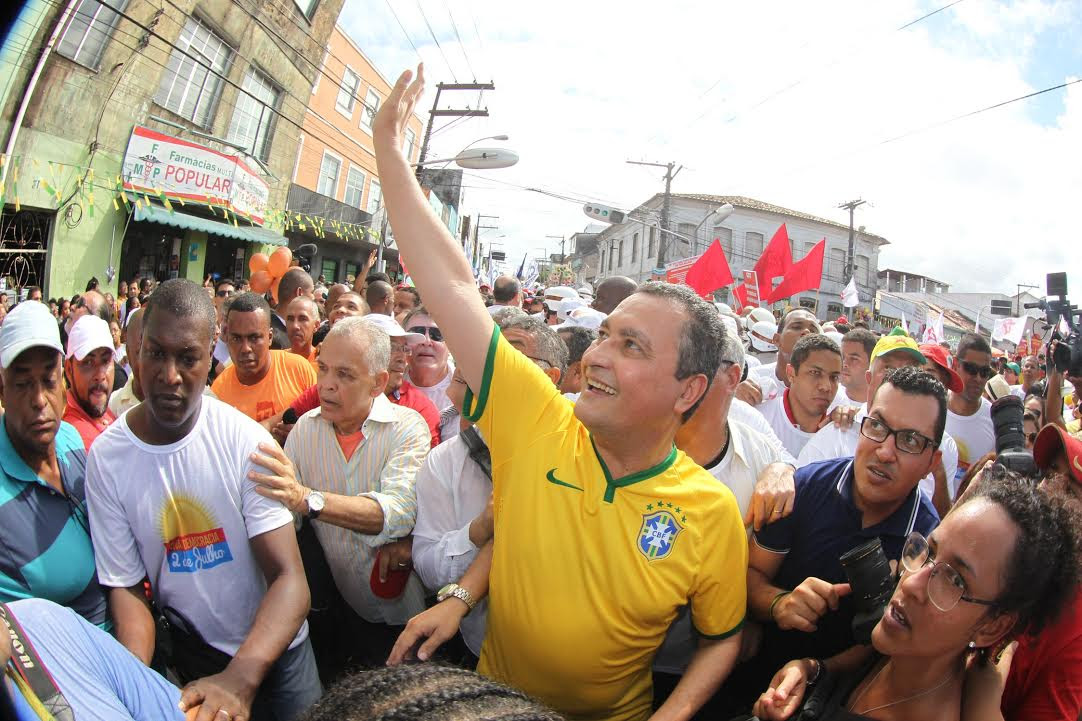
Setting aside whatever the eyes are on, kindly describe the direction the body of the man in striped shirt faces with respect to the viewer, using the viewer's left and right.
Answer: facing the viewer and to the left of the viewer

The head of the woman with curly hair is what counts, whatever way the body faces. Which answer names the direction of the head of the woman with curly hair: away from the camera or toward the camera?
toward the camera

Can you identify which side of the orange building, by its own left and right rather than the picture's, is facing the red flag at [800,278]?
front

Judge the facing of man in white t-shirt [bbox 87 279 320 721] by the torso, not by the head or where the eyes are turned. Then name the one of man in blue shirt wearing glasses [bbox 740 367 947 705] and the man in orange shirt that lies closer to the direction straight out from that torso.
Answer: the man in blue shirt wearing glasses

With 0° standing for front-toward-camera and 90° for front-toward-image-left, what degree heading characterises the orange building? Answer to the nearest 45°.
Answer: approximately 315°

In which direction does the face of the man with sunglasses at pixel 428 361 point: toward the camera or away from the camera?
toward the camera

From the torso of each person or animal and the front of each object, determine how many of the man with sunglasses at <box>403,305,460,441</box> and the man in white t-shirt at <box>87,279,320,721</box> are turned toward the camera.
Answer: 2

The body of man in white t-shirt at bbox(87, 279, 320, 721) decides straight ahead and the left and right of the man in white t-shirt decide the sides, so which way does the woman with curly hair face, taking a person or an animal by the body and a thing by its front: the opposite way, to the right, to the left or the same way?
to the right

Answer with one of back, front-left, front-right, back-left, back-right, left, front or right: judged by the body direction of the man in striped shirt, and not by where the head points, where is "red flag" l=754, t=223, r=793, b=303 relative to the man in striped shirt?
back

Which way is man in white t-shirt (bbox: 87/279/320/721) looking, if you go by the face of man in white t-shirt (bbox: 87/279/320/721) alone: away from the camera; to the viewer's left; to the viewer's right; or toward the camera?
toward the camera

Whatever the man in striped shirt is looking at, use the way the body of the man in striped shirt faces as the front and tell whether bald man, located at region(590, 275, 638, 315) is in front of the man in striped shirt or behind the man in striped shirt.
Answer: behind

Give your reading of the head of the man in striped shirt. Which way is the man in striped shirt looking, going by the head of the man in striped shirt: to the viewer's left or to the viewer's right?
to the viewer's left

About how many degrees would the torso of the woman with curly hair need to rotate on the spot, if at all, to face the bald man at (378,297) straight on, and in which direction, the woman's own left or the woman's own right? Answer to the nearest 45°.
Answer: approximately 90° to the woman's own right

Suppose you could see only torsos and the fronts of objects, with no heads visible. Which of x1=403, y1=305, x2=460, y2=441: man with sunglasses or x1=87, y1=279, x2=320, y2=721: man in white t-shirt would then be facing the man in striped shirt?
the man with sunglasses

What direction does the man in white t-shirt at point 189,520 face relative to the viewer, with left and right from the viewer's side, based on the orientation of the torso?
facing the viewer

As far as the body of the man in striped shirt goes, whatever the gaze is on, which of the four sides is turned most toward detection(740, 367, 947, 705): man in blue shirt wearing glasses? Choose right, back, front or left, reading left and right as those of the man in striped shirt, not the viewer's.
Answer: left

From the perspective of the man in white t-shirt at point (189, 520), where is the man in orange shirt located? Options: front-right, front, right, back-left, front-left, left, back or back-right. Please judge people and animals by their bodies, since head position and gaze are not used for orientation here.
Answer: back

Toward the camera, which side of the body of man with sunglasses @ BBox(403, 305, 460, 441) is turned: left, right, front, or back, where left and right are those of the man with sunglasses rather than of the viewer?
front

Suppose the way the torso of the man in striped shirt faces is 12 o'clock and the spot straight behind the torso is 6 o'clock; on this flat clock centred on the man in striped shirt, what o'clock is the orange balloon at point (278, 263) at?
The orange balloon is roughly at 4 o'clock from the man in striped shirt.
